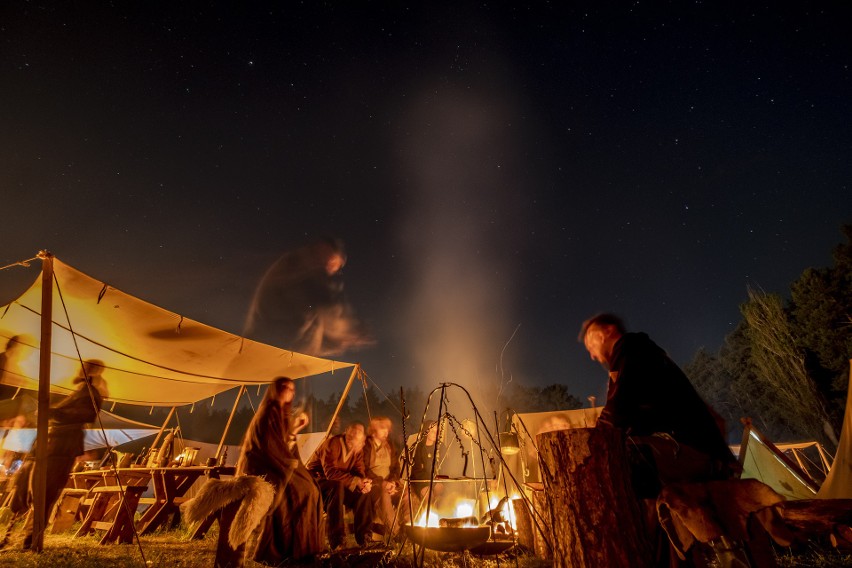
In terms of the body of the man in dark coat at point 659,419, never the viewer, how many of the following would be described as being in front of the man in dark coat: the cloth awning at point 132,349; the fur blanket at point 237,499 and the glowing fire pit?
3

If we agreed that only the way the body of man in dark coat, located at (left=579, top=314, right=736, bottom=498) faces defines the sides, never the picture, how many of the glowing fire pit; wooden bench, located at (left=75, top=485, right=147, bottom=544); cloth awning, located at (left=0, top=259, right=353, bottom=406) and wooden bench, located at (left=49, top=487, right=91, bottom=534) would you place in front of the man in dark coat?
4

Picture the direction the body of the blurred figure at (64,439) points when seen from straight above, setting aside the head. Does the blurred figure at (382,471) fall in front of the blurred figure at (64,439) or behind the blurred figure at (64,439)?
in front

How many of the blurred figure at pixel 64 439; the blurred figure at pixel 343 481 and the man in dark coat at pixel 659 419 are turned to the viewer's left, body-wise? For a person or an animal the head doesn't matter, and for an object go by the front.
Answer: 1

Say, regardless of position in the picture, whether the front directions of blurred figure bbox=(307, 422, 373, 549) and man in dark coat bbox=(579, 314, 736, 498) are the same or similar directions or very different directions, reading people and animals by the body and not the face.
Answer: very different directions

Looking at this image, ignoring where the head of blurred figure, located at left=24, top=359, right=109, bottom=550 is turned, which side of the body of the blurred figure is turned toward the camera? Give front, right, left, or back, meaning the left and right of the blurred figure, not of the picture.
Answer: right

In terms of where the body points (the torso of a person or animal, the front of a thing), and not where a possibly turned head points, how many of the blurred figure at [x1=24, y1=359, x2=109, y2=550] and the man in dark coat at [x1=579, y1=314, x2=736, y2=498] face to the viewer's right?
1

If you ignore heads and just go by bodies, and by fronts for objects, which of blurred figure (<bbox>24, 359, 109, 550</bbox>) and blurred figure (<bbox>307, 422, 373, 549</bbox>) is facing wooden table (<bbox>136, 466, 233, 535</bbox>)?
blurred figure (<bbox>24, 359, 109, 550</bbox>)

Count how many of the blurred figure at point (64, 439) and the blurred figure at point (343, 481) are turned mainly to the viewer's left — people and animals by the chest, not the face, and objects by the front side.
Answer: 0

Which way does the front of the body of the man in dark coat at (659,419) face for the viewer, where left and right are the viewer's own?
facing to the left of the viewer

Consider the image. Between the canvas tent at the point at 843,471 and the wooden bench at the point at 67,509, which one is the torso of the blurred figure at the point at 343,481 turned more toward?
the canvas tent

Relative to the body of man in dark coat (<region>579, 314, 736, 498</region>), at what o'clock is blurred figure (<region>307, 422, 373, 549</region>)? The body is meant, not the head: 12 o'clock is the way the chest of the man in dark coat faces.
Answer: The blurred figure is roughly at 1 o'clock from the man in dark coat.

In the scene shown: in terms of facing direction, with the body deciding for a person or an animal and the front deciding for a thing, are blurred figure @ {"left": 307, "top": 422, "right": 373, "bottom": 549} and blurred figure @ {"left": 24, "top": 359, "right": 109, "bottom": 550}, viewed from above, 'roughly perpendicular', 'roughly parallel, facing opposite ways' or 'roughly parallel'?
roughly perpendicular

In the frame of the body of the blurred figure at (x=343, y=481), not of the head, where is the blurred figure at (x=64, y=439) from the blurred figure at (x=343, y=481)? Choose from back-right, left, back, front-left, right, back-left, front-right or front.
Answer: back-right

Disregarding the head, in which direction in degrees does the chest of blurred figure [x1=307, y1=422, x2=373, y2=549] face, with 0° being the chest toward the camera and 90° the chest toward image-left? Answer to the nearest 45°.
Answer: approximately 315°

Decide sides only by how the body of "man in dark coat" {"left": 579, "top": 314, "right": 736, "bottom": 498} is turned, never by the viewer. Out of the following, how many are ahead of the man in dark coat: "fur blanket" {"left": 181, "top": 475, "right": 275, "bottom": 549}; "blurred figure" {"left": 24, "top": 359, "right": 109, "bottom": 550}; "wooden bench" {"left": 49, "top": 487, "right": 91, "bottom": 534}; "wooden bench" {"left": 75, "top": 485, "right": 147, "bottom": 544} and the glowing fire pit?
5

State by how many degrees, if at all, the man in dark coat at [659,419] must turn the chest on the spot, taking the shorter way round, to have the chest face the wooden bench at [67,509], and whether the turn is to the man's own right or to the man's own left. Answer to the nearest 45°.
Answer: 0° — they already face it
